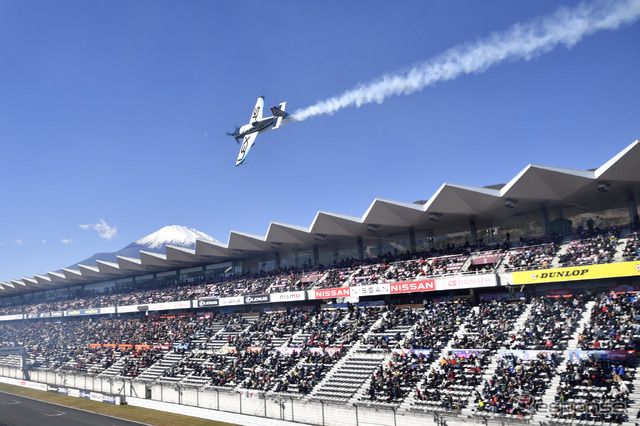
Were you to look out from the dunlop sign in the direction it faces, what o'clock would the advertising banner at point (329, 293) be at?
The advertising banner is roughly at 2 o'clock from the dunlop sign.

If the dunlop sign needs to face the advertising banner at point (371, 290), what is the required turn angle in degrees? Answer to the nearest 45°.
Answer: approximately 45° to its right

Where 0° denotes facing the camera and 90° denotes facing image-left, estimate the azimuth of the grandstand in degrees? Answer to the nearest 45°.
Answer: approximately 45°

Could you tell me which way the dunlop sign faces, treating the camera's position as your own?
facing the viewer and to the left of the viewer

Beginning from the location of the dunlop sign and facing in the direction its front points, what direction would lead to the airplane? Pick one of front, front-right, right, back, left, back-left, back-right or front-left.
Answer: front-right

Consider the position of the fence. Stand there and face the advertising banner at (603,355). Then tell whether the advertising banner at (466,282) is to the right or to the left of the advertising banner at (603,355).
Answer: left

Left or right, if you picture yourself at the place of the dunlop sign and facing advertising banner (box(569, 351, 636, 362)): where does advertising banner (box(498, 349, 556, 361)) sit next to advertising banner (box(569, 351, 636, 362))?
right
